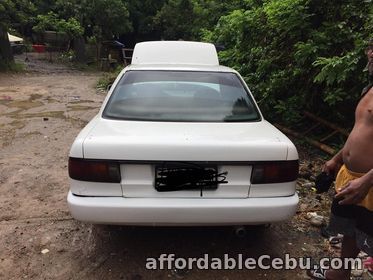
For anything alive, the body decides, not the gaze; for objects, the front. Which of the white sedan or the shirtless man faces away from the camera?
the white sedan

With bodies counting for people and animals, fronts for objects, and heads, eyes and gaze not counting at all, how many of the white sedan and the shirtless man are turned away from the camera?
1

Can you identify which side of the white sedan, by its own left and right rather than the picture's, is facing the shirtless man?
back

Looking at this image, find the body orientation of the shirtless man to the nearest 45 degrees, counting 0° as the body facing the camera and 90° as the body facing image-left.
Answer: approximately 45°

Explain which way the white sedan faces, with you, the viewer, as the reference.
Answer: facing away from the viewer

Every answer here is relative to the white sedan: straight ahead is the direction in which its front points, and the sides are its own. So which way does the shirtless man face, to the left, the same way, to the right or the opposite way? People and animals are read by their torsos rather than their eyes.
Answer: to the left
